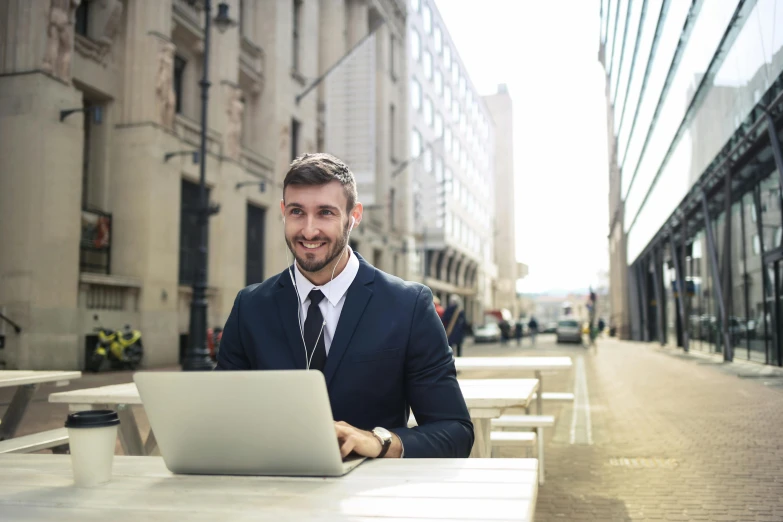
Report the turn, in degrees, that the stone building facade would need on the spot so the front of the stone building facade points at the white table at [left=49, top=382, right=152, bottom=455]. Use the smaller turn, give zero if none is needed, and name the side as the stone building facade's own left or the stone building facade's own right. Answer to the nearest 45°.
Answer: approximately 45° to the stone building facade's own right

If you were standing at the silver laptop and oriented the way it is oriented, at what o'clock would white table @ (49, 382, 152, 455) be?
The white table is roughly at 10 o'clock from the silver laptop.

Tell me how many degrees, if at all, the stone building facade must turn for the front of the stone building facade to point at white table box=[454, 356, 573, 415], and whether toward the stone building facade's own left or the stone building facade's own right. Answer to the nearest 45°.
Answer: approximately 45° to the stone building facade's own right

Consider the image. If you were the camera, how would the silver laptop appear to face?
facing away from the viewer and to the right of the viewer
